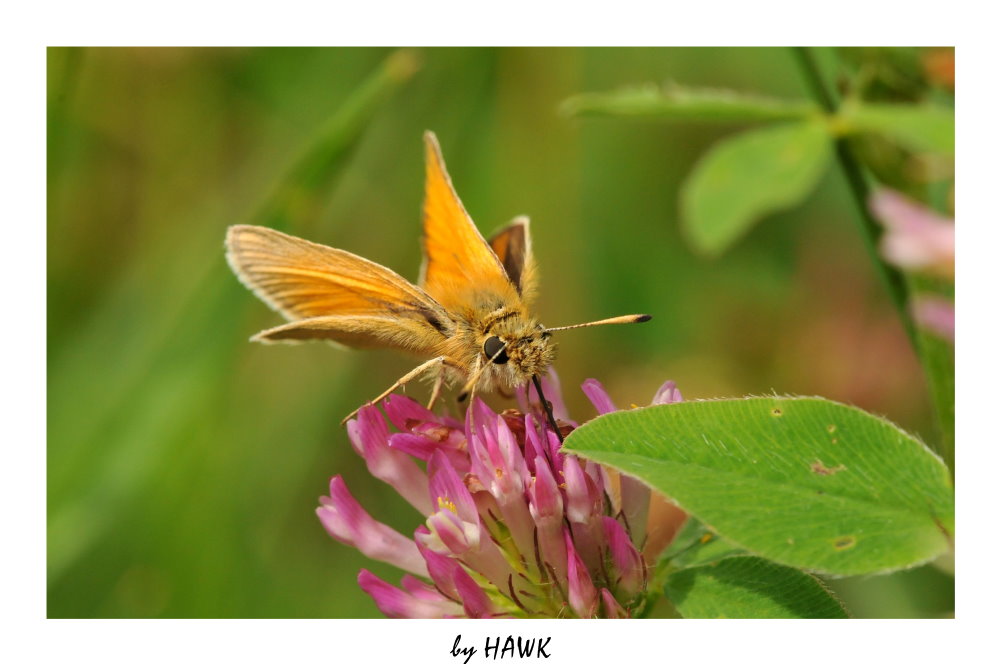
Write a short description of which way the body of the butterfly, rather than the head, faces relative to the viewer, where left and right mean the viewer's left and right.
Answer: facing the viewer and to the right of the viewer

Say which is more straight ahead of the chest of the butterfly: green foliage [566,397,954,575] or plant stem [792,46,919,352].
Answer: the green foliage

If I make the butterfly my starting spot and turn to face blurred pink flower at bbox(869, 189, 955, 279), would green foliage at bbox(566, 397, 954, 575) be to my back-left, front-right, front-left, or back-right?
front-right

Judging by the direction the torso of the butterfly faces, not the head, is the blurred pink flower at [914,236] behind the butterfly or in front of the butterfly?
in front

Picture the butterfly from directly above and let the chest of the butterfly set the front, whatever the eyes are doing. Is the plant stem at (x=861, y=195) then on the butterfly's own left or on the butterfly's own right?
on the butterfly's own left

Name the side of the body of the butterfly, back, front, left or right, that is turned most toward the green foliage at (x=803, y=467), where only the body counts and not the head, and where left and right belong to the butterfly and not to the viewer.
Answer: front
